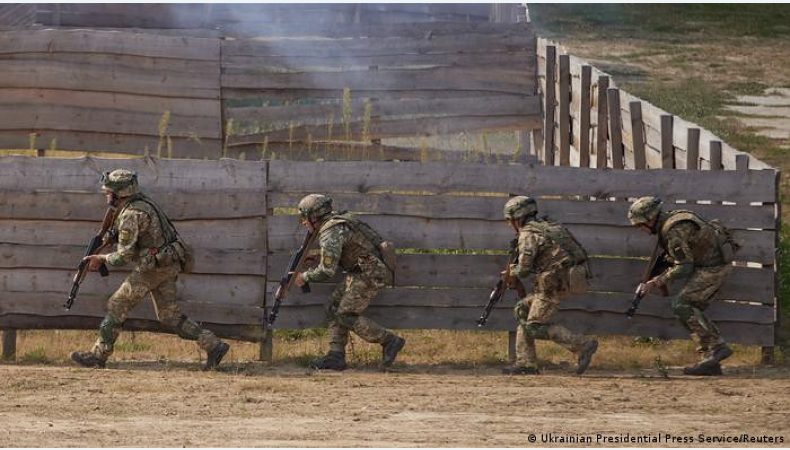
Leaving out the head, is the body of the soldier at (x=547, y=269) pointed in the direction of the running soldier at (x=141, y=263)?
yes

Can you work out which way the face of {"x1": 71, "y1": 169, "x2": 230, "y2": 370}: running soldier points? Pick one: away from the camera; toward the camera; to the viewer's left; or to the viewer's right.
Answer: to the viewer's left

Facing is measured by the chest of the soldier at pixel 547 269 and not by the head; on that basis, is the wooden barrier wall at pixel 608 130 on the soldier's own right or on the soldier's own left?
on the soldier's own right

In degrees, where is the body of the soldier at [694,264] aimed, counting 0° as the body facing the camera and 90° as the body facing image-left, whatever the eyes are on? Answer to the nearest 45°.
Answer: approximately 90°

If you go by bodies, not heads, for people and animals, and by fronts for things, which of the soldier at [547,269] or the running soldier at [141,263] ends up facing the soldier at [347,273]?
the soldier at [547,269]

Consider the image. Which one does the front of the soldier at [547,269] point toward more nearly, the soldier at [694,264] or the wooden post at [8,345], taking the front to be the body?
the wooden post

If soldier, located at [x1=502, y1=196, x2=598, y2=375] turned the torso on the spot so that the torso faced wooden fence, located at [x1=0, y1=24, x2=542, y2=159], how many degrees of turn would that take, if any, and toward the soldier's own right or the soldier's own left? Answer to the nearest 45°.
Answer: approximately 45° to the soldier's own right

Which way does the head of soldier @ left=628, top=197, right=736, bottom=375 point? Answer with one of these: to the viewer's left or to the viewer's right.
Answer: to the viewer's left

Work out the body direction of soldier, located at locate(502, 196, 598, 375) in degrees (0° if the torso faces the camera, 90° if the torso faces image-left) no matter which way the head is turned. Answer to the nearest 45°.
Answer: approximately 90°

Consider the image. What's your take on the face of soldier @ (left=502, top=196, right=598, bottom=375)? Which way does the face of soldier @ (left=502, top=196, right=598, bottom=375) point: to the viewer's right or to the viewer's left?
to the viewer's left

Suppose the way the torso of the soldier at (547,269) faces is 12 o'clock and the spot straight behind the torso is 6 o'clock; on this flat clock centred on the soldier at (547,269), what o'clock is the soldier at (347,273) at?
the soldier at (347,273) is roughly at 12 o'clock from the soldier at (547,269).

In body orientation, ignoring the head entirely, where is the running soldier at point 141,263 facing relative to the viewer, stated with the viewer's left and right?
facing to the left of the viewer

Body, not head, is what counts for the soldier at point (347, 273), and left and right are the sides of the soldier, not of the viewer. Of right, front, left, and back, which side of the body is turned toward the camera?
left
